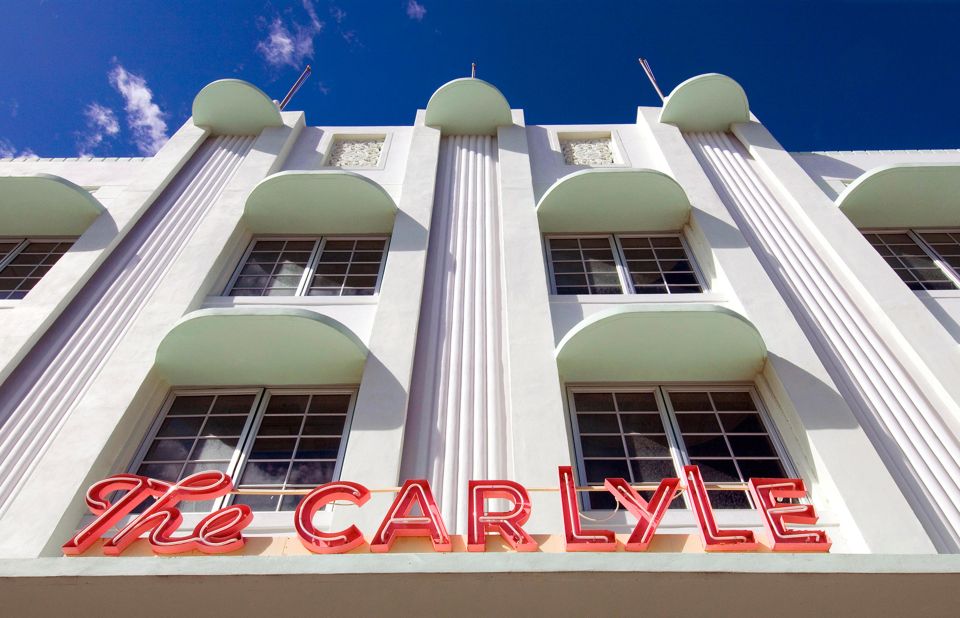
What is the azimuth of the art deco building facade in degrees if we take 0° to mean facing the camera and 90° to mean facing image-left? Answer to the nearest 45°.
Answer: approximately 0°
